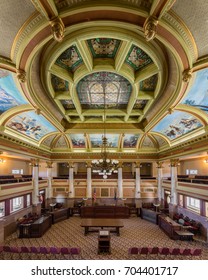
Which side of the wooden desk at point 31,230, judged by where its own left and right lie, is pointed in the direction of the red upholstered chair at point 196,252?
front

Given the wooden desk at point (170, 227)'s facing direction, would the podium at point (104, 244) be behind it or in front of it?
in front

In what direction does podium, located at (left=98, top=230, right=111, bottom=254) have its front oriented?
away from the camera

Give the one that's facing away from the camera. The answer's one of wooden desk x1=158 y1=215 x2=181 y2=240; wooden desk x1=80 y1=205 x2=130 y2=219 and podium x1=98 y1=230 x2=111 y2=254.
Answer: the podium

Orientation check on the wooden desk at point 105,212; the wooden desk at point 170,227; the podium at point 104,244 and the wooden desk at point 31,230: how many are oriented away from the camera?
1

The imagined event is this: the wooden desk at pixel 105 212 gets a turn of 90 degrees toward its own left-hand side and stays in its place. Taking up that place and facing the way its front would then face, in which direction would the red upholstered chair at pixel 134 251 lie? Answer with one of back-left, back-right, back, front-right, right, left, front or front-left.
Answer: right

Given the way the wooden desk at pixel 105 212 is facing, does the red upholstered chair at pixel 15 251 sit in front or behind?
in front

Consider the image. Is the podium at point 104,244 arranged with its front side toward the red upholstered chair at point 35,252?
no

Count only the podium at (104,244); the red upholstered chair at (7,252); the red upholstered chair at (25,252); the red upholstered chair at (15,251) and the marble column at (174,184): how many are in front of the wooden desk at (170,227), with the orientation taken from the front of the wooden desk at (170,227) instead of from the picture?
4

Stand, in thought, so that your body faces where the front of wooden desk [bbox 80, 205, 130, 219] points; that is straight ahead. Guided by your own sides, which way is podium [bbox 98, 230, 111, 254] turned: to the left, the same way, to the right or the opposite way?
the opposite way

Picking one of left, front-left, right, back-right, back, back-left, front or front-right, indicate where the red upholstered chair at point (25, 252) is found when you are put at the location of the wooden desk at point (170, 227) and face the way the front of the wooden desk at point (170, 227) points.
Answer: front

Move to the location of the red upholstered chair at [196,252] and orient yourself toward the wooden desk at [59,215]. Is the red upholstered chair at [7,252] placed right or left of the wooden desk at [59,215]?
left

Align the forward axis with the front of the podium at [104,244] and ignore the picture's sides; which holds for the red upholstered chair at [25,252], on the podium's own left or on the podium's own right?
on the podium's own left

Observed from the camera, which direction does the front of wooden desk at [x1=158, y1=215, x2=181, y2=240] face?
facing the viewer and to the left of the viewer

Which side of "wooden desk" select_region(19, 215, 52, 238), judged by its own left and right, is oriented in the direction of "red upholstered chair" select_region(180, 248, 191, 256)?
front

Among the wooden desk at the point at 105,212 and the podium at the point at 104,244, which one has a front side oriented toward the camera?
the wooden desk

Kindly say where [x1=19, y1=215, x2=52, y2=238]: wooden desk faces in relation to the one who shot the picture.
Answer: facing the viewer and to the right of the viewer

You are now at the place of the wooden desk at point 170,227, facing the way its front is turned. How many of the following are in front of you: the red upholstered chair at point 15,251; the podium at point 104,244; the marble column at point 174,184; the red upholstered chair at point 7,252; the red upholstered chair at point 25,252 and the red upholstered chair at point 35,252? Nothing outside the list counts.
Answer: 5

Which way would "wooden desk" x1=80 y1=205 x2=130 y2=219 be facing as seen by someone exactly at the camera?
facing the viewer
